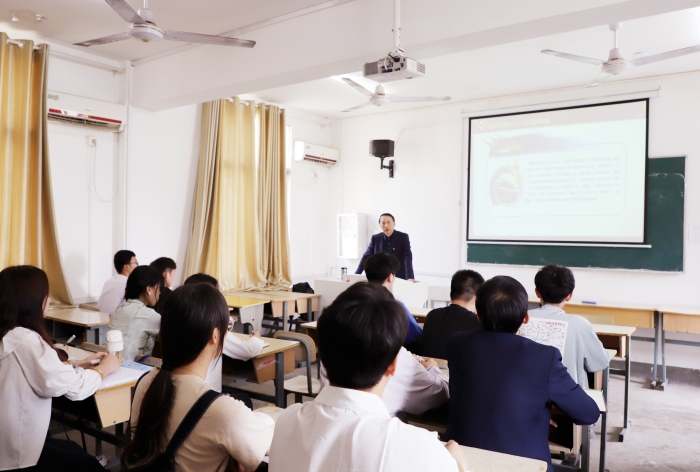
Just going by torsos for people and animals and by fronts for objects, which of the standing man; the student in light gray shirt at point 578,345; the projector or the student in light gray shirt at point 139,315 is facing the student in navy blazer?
the standing man

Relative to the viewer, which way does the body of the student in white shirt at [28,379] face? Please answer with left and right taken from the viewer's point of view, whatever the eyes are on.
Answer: facing away from the viewer and to the right of the viewer

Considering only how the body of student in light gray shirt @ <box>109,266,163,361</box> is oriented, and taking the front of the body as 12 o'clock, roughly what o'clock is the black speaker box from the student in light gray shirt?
The black speaker box is roughly at 12 o'clock from the student in light gray shirt.

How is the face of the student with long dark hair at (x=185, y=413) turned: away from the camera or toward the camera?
away from the camera

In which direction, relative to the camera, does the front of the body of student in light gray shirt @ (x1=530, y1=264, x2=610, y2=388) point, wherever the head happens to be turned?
away from the camera

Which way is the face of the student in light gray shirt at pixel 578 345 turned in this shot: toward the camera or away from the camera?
away from the camera

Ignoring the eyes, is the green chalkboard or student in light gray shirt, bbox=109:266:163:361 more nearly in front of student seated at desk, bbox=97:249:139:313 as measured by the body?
the green chalkboard

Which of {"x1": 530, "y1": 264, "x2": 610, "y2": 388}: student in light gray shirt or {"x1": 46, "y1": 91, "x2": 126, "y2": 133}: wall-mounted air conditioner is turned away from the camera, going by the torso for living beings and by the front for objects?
the student in light gray shirt

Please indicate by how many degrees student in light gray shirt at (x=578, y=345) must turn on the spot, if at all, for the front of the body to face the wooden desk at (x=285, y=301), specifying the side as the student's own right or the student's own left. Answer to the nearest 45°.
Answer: approximately 45° to the student's own left

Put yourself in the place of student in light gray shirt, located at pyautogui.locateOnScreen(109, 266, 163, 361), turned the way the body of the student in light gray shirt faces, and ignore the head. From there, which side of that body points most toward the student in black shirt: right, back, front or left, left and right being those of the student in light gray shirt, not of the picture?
right

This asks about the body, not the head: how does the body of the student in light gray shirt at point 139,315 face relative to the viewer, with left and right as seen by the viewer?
facing away from the viewer and to the right of the viewer
